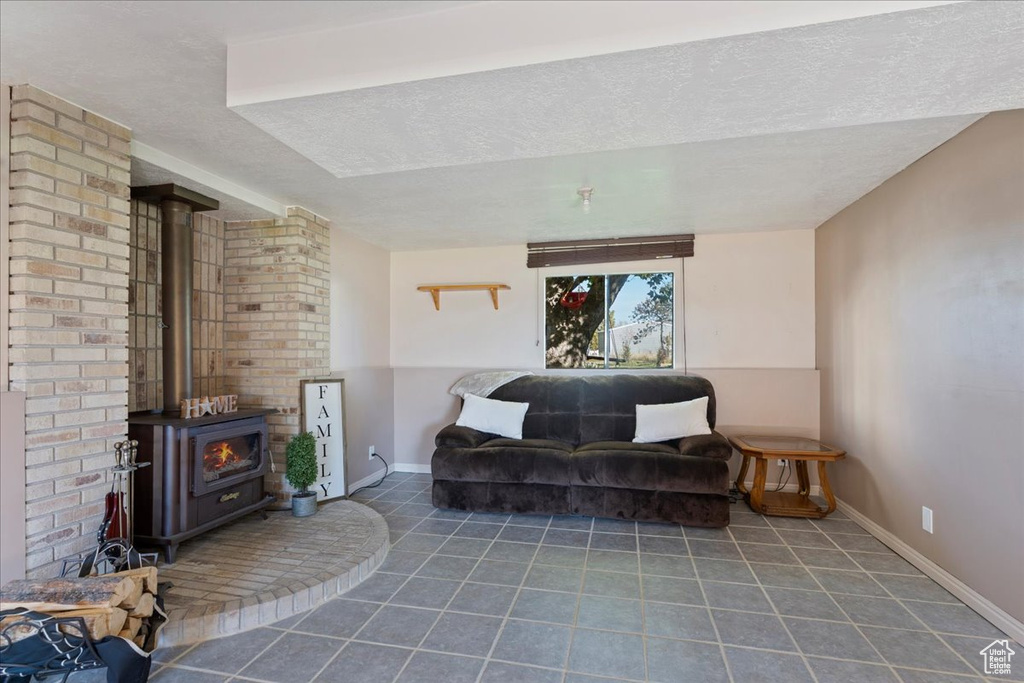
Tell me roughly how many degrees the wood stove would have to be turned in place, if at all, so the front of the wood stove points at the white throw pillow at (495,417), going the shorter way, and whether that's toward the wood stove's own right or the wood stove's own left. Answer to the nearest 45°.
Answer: approximately 45° to the wood stove's own left

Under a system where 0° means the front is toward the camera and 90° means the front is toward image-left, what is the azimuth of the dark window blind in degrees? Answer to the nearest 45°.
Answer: approximately 0°

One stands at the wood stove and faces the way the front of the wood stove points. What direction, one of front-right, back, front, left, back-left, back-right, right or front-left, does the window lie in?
front-left

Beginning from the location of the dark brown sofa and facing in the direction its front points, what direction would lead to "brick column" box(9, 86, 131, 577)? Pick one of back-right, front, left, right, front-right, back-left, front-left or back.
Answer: front-right

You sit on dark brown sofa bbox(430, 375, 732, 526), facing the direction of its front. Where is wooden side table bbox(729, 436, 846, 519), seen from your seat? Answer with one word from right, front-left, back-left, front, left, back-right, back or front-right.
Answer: left

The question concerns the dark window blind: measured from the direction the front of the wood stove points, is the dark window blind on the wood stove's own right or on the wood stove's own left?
on the wood stove's own left

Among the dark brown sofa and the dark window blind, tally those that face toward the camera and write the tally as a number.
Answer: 2

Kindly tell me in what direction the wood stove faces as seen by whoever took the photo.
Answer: facing the viewer and to the right of the viewer
